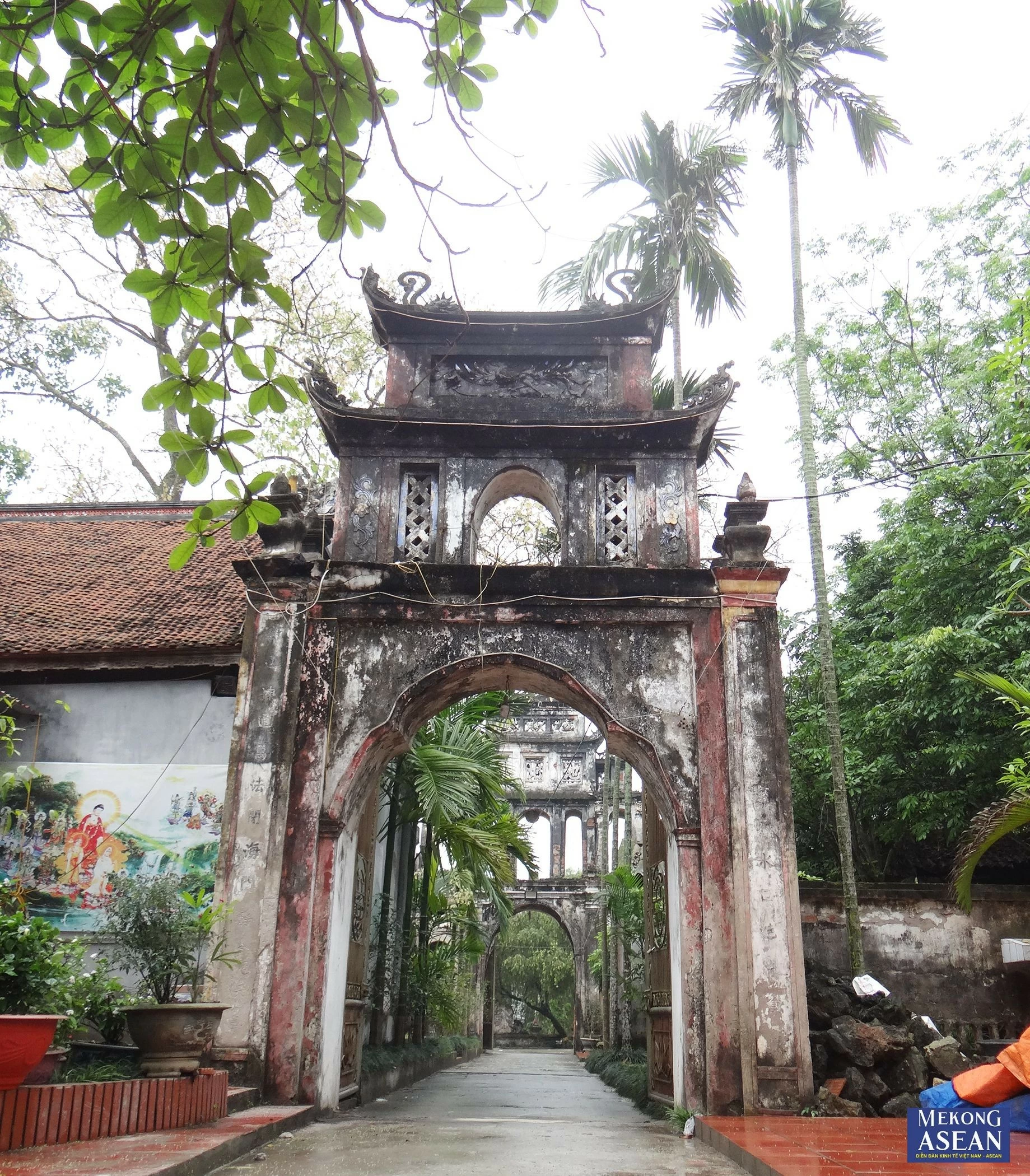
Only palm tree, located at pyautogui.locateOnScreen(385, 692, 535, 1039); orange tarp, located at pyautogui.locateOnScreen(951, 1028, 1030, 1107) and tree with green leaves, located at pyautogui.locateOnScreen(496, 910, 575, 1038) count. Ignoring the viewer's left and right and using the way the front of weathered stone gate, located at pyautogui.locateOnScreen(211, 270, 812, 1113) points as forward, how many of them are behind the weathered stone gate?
2

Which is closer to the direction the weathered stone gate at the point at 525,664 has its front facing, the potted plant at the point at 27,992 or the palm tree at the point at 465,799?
the potted plant

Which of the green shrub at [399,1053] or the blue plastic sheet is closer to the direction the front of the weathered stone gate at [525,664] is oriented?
the blue plastic sheet

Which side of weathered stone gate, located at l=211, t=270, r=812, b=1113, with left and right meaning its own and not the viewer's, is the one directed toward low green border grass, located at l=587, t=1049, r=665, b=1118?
back

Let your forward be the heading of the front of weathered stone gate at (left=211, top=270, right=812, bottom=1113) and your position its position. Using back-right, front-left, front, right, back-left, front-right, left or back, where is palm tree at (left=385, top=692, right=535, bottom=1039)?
back

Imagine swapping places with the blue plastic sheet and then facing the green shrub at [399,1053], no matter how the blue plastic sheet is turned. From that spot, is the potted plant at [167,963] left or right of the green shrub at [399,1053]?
left

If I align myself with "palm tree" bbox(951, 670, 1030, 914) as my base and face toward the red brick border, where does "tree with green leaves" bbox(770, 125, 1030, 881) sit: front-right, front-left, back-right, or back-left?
back-right

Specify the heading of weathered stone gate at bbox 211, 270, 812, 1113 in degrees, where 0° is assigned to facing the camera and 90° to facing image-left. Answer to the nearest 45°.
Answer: approximately 0°

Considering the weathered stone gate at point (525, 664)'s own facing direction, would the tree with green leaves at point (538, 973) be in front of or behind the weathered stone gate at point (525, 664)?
behind
